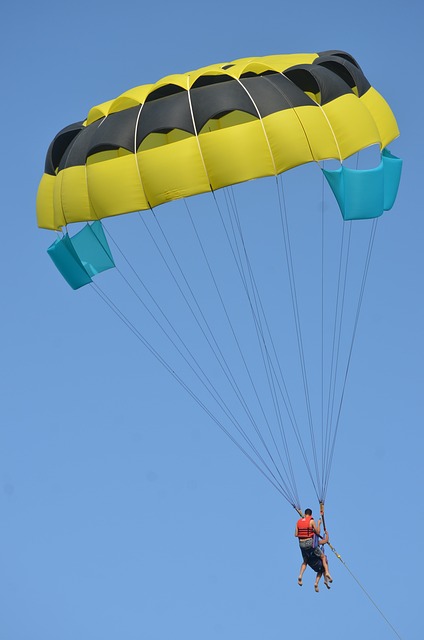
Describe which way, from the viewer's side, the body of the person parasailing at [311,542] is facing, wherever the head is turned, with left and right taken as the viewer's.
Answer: facing away from the viewer and to the right of the viewer

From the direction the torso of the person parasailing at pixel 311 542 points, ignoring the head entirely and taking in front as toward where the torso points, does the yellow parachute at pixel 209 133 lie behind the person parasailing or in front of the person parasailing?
behind
